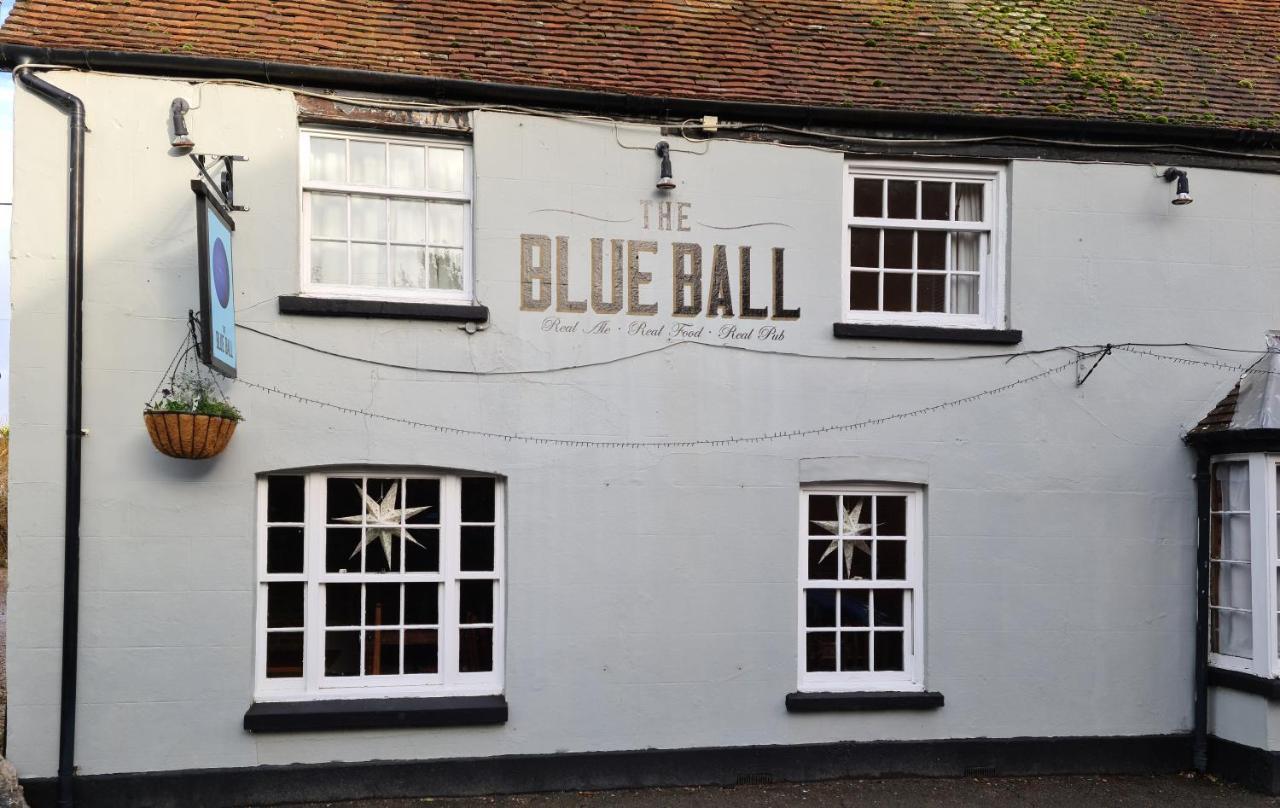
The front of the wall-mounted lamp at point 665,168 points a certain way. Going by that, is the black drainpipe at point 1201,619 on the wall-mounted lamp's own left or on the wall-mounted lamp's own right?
on the wall-mounted lamp's own left

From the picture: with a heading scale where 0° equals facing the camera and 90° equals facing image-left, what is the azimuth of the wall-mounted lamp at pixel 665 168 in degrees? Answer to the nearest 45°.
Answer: approximately 0°

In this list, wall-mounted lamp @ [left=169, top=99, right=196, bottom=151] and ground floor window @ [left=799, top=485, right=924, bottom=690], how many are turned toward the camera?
2

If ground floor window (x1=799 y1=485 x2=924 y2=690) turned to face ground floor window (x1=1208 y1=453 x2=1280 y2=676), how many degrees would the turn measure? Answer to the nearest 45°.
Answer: approximately 90° to its left

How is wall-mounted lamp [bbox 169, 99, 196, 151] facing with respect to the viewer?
toward the camera

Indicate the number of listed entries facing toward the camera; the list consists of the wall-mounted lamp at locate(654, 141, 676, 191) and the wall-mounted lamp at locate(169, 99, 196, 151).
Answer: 2
